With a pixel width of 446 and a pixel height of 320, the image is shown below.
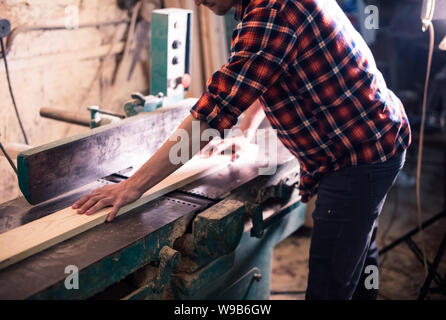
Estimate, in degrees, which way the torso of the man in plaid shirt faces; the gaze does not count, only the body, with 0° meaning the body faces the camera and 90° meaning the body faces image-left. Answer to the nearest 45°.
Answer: approximately 90°

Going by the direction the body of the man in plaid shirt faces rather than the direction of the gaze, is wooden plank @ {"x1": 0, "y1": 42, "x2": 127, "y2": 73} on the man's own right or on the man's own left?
on the man's own right

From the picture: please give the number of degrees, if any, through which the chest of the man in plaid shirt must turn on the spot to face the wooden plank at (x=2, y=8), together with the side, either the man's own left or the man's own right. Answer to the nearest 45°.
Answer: approximately 45° to the man's own right
